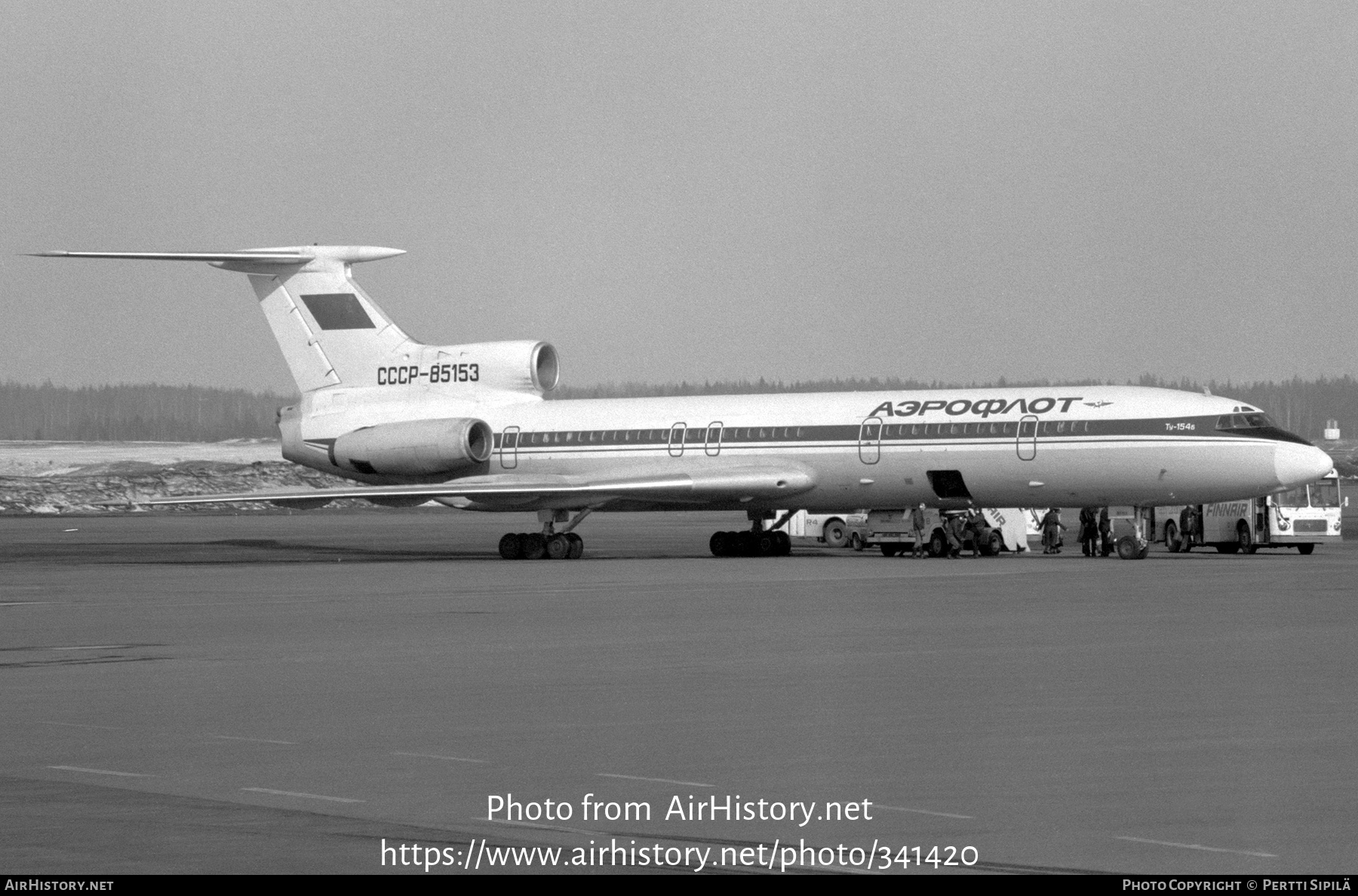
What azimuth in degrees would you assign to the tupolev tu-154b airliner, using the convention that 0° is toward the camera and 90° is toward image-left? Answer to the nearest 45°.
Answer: approximately 315°

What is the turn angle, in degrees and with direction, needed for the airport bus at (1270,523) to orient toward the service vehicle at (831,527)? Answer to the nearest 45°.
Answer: approximately 135° to its right

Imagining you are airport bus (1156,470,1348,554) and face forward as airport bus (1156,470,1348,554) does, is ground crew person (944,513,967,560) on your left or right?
on your right

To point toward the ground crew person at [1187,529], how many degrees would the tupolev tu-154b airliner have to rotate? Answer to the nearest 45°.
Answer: approximately 45° to its left

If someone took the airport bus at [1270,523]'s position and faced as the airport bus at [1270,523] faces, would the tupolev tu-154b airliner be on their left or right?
on their right

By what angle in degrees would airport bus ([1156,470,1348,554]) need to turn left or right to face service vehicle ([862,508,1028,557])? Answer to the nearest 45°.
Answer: approximately 90° to its right

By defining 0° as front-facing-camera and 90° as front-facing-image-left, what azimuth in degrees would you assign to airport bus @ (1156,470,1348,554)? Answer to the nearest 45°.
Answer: approximately 315°

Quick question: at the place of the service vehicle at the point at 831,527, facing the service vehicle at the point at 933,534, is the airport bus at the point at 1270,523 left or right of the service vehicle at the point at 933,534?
left

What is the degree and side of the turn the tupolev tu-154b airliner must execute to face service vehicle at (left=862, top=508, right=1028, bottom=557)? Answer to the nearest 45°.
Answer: approximately 45° to its left
